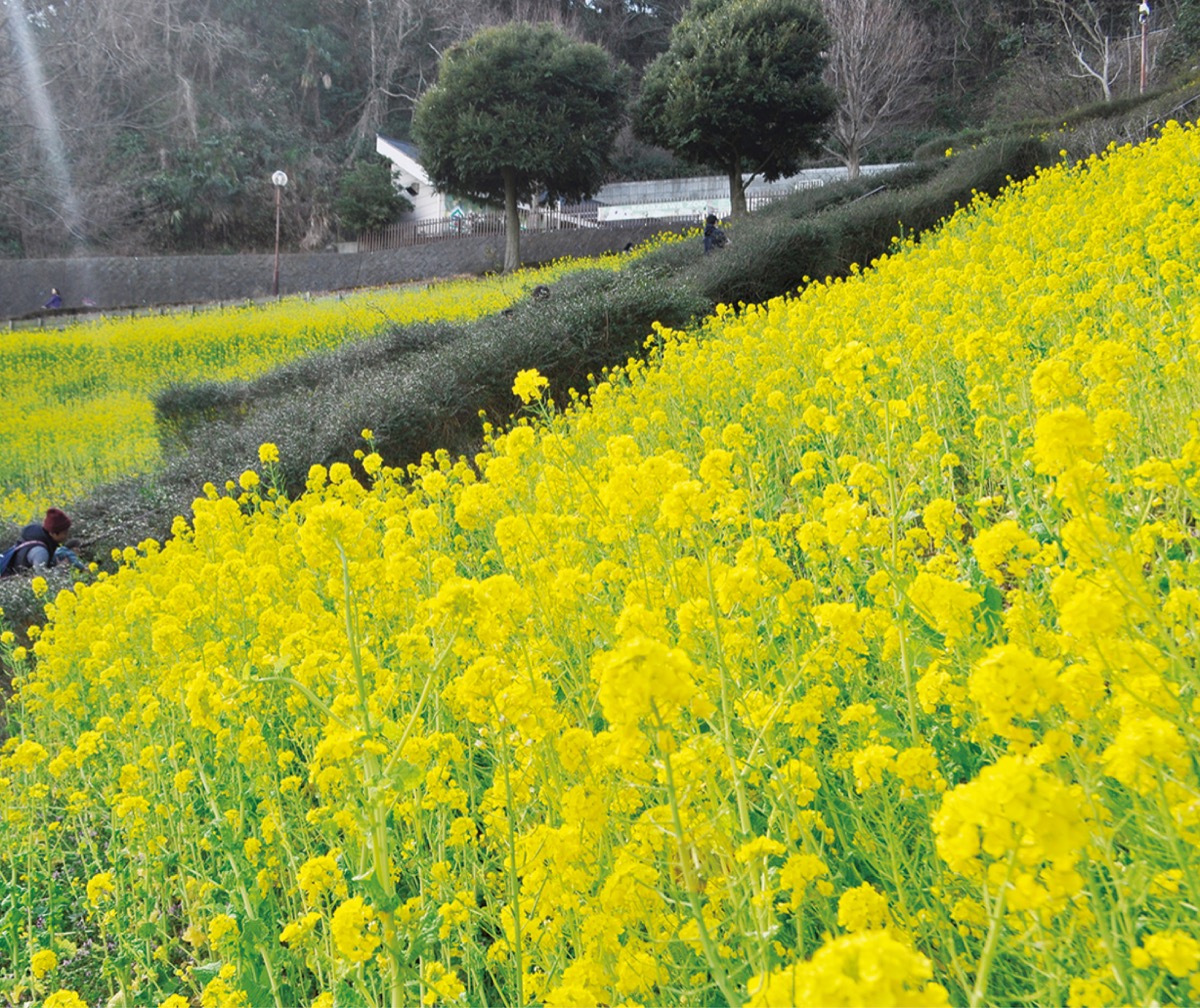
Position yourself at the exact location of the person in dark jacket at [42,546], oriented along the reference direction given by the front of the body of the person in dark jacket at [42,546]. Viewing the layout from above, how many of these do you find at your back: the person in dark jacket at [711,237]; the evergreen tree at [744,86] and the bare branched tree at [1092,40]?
0

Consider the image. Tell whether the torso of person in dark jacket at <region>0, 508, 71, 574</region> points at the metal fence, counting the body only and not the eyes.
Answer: no

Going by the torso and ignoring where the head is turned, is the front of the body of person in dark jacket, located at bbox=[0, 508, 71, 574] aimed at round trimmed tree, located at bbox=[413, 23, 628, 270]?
no

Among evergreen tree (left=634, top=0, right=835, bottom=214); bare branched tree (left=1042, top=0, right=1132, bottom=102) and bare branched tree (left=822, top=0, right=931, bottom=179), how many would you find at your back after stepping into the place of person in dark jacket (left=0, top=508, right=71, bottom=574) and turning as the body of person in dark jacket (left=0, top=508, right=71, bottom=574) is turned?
0

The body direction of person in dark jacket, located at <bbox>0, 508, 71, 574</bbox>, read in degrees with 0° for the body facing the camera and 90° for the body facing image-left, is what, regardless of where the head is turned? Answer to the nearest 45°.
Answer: approximately 270°

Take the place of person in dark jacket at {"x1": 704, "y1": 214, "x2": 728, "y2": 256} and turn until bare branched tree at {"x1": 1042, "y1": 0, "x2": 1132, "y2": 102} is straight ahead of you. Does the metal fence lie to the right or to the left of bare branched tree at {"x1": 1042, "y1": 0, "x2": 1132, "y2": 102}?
left

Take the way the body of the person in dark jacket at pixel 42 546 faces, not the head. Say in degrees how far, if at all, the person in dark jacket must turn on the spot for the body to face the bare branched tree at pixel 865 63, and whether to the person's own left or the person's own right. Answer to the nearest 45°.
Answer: approximately 45° to the person's own left
